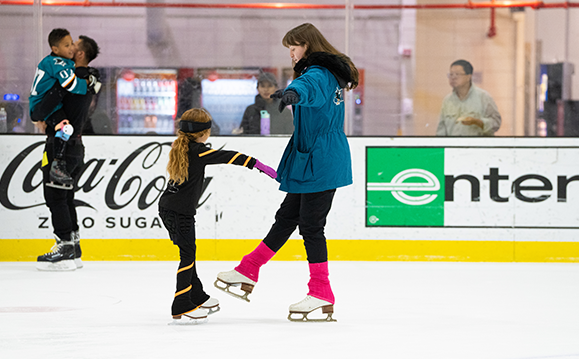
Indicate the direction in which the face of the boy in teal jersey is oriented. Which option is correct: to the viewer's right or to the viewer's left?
to the viewer's right

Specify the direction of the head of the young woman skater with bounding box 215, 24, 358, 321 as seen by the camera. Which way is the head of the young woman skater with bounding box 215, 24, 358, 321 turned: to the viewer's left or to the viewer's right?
to the viewer's left

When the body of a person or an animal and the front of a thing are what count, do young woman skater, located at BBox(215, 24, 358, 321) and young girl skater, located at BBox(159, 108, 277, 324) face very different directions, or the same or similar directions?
very different directions

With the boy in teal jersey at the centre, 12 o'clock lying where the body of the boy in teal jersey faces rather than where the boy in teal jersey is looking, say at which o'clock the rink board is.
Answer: The rink board is roughly at 12 o'clock from the boy in teal jersey.

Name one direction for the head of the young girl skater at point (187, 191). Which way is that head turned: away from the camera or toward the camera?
away from the camera

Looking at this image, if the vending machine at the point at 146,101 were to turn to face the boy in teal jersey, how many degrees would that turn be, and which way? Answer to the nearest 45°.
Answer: approximately 45° to its right

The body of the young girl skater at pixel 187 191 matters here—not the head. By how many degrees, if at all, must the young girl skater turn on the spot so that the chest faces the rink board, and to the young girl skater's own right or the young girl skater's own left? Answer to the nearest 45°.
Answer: approximately 45° to the young girl skater's own left

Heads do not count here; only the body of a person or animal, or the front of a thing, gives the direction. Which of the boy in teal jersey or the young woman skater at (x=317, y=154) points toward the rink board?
the boy in teal jersey

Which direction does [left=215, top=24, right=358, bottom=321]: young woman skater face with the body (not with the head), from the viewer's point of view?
to the viewer's left
